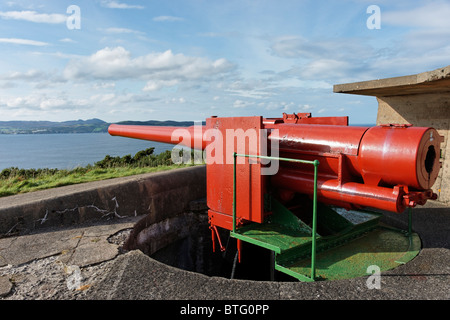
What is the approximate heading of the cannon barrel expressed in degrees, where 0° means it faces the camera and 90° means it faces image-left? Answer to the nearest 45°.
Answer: approximately 135°

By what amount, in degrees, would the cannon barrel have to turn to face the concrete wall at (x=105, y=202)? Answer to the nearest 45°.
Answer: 0° — it already faces it
